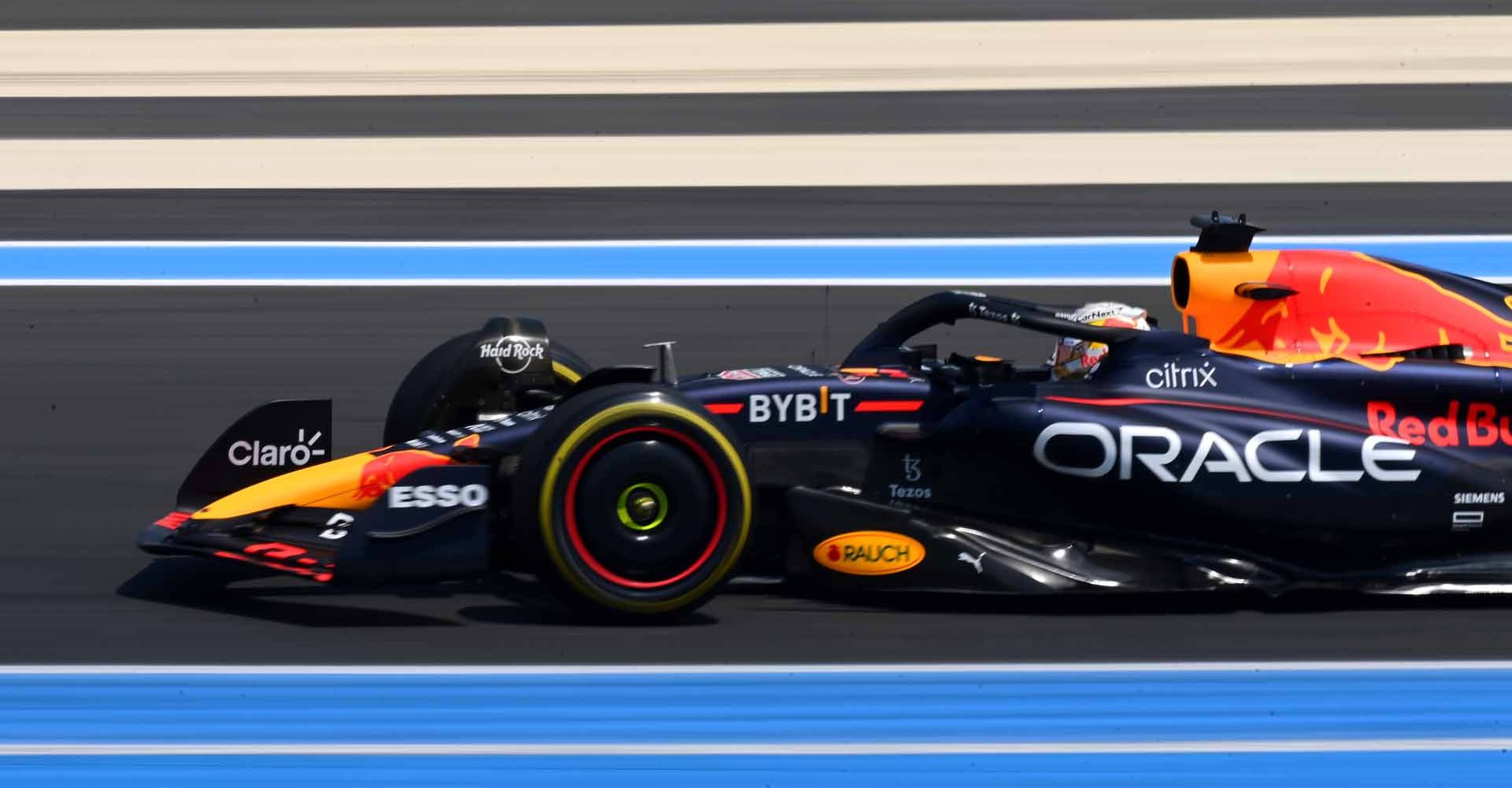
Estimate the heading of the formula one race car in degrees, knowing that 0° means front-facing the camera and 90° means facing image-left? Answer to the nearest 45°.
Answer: approximately 90°
